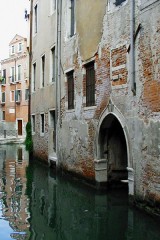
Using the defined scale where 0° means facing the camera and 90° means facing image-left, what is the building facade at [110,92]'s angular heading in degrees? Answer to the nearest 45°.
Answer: approximately 45°

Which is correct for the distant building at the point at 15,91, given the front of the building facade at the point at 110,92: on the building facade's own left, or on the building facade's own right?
on the building facade's own right
